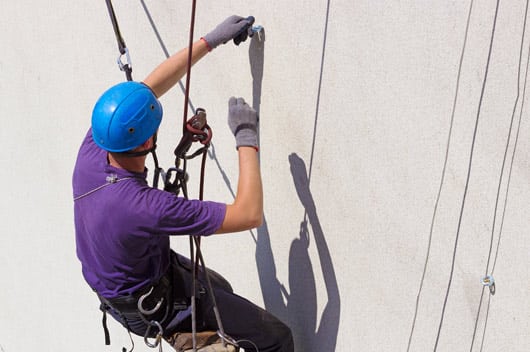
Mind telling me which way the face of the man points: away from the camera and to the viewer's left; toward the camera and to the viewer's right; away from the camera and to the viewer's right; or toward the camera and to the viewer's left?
away from the camera and to the viewer's right

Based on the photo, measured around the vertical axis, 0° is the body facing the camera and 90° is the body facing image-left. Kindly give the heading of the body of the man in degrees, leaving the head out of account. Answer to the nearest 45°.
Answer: approximately 225°

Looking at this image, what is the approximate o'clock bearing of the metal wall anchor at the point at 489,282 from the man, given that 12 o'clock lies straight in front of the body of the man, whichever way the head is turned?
The metal wall anchor is roughly at 2 o'clock from the man.
